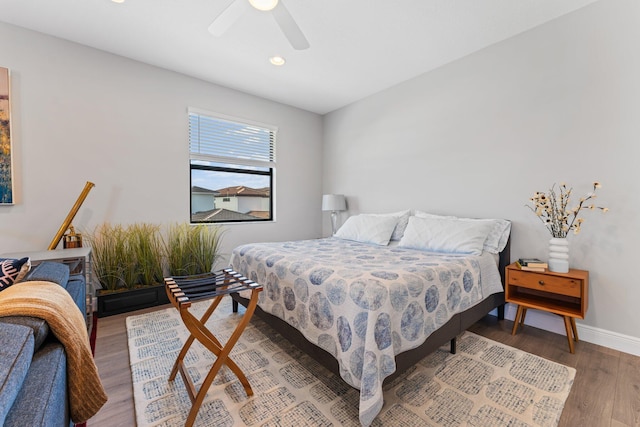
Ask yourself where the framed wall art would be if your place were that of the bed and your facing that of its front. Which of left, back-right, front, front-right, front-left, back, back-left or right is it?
front-right

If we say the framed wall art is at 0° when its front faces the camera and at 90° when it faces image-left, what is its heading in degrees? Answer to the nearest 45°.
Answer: approximately 0°

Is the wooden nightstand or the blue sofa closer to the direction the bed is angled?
the blue sofa

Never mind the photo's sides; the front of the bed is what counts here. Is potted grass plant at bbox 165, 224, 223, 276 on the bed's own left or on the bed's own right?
on the bed's own right

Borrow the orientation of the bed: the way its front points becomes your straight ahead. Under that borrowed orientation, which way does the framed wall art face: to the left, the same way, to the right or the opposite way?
to the left

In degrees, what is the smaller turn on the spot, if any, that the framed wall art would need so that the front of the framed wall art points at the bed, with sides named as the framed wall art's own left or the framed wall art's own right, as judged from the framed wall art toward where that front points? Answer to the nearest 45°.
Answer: approximately 45° to the framed wall art's own left

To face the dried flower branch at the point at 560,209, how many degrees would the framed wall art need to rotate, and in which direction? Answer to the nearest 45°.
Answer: approximately 45° to its left

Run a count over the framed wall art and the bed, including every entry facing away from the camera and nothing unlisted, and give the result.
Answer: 0

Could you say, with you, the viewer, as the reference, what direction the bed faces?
facing the viewer and to the left of the viewer

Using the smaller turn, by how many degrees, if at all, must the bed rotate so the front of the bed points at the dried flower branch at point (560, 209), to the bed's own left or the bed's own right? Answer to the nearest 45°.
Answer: approximately 180°
